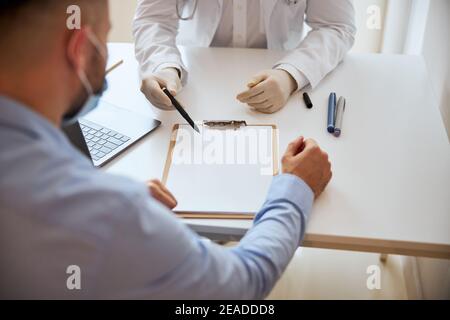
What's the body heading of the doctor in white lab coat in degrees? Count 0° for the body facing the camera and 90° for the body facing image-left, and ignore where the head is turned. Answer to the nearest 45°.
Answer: approximately 0°

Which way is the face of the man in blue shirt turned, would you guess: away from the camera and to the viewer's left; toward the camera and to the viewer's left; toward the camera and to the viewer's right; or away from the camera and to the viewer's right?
away from the camera and to the viewer's right

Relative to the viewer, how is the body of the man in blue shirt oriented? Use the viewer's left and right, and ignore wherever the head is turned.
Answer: facing away from the viewer and to the right of the viewer
